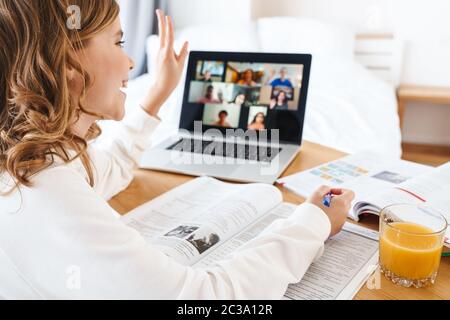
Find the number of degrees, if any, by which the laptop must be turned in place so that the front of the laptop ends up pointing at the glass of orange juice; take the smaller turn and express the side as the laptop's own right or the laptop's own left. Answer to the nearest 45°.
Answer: approximately 45° to the laptop's own left

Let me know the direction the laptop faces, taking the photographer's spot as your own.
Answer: facing the viewer and to the left of the viewer

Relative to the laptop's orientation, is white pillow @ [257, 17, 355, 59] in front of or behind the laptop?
behind
